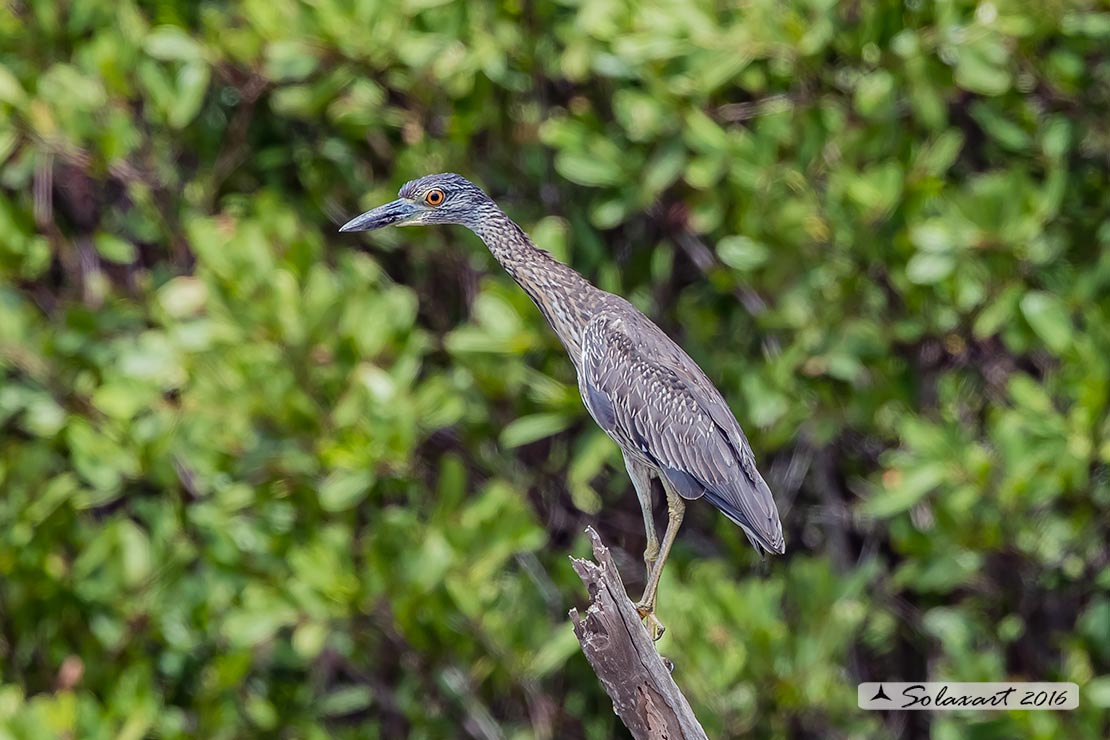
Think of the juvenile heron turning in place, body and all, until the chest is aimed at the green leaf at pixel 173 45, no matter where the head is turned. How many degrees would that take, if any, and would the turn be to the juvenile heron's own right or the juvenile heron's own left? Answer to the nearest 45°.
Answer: approximately 45° to the juvenile heron's own right

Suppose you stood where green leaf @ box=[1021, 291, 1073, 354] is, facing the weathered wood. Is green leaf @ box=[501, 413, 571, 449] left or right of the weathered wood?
right

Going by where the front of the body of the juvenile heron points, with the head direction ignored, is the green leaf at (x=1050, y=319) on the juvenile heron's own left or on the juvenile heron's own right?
on the juvenile heron's own right

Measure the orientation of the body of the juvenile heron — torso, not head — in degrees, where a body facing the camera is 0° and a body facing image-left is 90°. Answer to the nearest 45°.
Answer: approximately 90°

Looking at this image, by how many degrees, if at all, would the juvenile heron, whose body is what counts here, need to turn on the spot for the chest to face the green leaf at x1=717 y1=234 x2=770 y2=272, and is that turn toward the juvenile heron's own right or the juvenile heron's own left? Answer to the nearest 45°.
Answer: approximately 90° to the juvenile heron's own right

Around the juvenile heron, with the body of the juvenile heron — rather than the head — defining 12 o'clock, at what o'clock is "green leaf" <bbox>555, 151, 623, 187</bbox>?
The green leaf is roughly at 3 o'clock from the juvenile heron.
